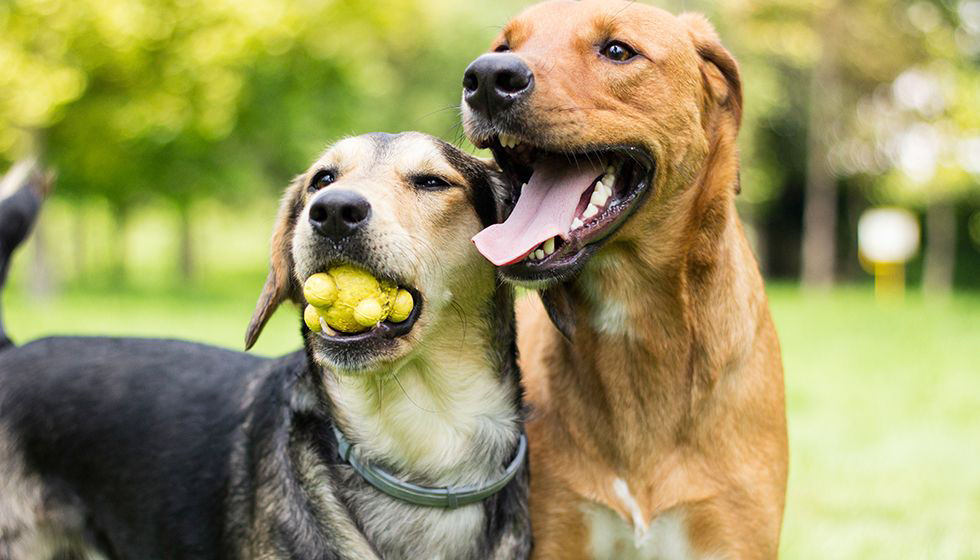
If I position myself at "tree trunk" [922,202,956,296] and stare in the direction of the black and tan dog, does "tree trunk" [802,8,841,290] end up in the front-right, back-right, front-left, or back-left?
front-right

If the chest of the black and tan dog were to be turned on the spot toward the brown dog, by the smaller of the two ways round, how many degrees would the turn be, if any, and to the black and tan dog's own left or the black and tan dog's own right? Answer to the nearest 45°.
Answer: approximately 45° to the black and tan dog's own left

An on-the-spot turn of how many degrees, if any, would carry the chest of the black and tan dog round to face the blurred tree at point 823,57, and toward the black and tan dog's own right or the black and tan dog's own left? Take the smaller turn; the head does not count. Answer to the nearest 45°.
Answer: approximately 90° to the black and tan dog's own left

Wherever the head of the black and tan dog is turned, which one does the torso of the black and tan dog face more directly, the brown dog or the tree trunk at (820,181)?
the brown dog

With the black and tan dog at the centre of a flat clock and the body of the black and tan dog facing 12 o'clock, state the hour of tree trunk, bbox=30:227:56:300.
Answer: The tree trunk is roughly at 7 o'clock from the black and tan dog.

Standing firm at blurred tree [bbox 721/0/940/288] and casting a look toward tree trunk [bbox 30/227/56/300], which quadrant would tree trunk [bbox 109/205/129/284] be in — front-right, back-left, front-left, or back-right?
front-right

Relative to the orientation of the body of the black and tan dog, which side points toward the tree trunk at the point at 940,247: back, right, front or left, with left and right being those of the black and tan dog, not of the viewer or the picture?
left

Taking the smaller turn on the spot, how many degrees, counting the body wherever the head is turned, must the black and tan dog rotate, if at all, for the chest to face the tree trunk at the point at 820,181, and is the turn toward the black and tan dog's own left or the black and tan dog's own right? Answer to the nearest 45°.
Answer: approximately 90° to the black and tan dog's own left

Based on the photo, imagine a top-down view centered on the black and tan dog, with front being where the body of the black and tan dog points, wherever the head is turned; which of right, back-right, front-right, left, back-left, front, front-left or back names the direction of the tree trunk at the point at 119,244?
back-left

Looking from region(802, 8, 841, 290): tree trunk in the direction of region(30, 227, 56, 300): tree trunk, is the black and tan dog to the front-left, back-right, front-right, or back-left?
front-left
